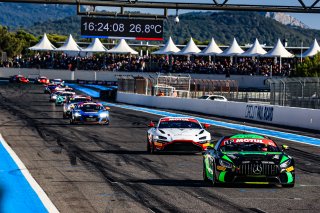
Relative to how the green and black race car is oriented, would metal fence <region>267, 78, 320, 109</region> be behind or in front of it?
behind

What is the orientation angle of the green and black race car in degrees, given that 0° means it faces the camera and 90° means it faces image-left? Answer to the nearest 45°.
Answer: approximately 0°

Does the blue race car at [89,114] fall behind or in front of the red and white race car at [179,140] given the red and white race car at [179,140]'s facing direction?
behind

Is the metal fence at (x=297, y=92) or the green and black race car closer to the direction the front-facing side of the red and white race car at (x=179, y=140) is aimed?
the green and black race car

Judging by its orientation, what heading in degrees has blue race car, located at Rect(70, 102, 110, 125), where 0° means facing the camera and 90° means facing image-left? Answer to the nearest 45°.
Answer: approximately 0°

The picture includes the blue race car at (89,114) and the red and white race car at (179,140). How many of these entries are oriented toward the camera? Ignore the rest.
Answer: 2
